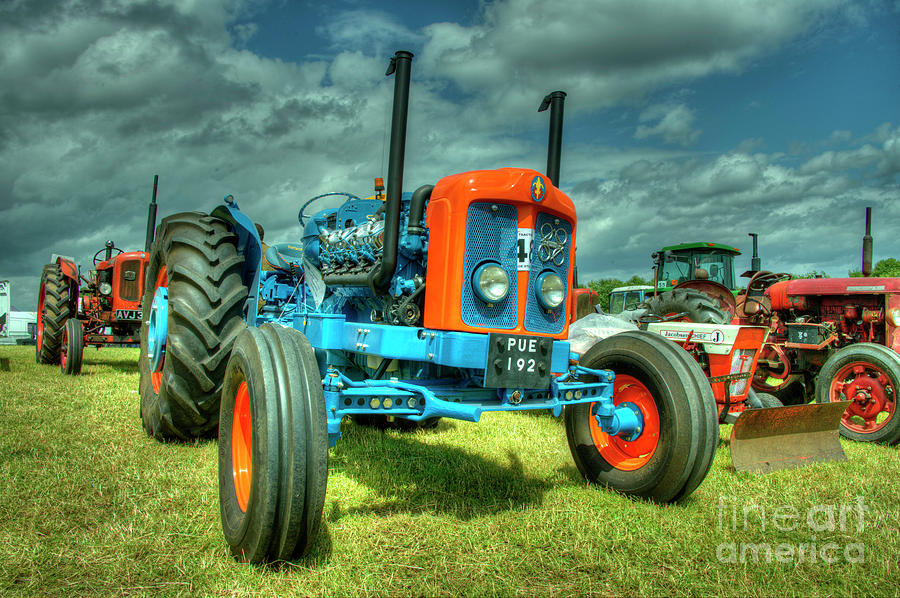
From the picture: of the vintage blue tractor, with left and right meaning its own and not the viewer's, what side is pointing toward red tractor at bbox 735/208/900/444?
left

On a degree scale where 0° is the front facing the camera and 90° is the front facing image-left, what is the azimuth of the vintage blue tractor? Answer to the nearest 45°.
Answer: approximately 315°

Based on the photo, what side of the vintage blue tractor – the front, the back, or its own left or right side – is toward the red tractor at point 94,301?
back

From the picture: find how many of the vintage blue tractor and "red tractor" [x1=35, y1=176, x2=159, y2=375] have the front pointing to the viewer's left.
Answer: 0
